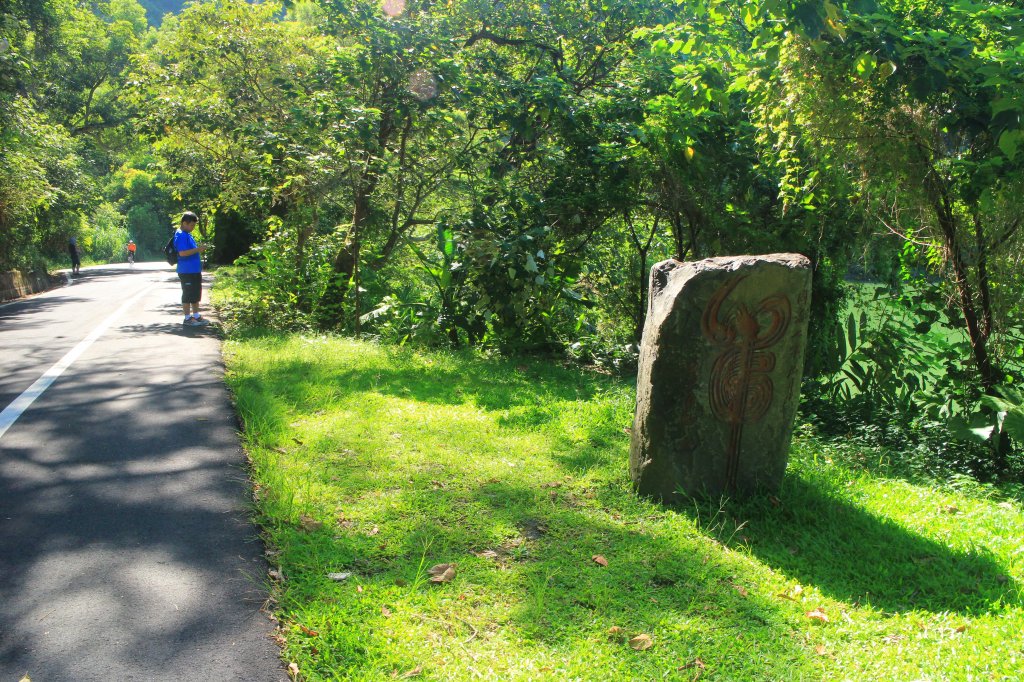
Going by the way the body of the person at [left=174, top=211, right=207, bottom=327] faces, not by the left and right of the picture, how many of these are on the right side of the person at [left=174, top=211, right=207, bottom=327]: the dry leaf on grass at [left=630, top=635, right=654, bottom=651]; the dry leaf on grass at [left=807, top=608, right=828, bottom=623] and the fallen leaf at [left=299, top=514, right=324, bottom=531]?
3

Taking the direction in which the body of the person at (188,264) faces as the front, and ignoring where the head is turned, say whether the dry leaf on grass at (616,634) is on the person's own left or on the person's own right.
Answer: on the person's own right

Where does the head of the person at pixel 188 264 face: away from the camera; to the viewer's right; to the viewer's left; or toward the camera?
to the viewer's right

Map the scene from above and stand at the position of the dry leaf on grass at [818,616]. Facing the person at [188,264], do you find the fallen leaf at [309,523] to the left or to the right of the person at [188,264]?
left

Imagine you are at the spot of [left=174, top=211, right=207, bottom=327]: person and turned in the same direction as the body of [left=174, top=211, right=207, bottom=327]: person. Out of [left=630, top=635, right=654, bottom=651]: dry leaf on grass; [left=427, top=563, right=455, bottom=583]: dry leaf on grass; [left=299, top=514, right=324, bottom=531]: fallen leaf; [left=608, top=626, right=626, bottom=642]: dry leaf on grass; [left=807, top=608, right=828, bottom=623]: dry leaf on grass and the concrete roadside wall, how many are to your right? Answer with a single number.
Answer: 5

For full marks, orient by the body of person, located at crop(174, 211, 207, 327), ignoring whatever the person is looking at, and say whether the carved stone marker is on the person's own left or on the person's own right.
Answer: on the person's own right

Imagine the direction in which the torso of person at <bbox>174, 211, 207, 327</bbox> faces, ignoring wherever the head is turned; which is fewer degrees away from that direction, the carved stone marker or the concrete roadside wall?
the carved stone marker

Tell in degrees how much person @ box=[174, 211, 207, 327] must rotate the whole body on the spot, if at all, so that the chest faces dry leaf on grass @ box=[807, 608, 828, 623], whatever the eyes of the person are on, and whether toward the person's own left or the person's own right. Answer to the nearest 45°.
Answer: approximately 90° to the person's own right

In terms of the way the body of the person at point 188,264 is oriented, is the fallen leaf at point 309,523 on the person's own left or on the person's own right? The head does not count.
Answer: on the person's own right

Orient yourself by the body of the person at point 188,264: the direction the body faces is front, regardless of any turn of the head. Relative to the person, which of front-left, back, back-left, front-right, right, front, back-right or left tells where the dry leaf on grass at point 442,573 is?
right

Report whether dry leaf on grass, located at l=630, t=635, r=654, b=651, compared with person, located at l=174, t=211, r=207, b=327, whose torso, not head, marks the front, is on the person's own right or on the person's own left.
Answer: on the person's own right

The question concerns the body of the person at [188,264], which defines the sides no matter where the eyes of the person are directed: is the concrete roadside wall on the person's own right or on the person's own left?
on the person's own left

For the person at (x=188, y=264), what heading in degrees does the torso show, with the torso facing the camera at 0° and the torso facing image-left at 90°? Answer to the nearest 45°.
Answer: approximately 270°
